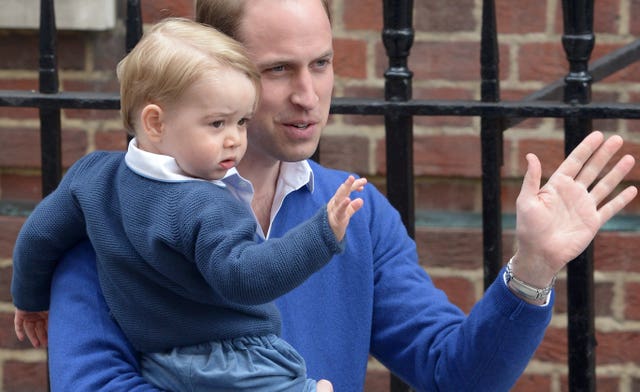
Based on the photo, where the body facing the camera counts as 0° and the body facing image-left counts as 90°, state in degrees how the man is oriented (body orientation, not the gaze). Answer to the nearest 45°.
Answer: approximately 315°
